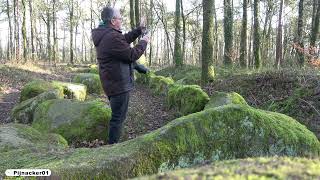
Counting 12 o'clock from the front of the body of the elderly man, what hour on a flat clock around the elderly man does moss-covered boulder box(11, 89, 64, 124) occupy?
The moss-covered boulder is roughly at 8 o'clock from the elderly man.

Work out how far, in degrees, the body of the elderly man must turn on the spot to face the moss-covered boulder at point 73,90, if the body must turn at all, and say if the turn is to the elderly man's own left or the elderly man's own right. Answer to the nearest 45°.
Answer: approximately 90° to the elderly man's own left

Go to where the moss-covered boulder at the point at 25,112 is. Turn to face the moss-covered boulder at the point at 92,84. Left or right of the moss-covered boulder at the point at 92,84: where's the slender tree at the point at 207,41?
right

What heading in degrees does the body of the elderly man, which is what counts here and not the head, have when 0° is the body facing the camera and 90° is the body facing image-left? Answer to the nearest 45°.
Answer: approximately 270°

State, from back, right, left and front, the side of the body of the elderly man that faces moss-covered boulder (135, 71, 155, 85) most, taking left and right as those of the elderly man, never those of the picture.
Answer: left

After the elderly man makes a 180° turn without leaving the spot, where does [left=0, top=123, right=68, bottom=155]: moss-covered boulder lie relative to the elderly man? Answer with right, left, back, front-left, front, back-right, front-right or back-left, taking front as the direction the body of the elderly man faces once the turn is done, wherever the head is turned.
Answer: front

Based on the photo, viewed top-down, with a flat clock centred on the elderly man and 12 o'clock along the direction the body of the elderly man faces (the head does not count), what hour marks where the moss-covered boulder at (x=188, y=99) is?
The moss-covered boulder is roughly at 10 o'clock from the elderly man.

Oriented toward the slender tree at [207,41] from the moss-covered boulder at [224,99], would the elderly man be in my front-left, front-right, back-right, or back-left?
back-left

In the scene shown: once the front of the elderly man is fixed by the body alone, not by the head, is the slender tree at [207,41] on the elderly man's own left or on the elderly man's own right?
on the elderly man's own left

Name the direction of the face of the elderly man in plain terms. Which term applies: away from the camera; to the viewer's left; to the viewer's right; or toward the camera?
to the viewer's right

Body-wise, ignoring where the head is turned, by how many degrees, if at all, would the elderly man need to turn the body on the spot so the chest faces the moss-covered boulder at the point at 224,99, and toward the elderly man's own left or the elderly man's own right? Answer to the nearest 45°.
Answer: approximately 45° to the elderly man's own left

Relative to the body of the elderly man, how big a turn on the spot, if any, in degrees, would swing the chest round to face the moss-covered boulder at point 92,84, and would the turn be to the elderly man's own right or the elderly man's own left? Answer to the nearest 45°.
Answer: approximately 90° to the elderly man's own left
